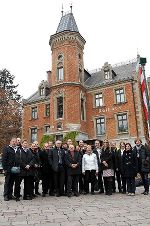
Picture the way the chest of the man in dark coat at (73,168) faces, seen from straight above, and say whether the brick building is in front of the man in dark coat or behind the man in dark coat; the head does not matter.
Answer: behind

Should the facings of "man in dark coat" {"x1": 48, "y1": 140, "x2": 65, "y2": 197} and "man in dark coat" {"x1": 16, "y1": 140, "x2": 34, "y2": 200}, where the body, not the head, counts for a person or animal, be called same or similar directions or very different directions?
same or similar directions

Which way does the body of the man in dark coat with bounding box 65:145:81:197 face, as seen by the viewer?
toward the camera

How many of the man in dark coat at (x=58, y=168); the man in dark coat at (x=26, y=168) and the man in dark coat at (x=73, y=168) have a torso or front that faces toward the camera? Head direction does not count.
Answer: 3

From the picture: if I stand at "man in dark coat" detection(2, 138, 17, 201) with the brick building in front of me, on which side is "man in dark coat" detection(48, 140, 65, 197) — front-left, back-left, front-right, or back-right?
front-right

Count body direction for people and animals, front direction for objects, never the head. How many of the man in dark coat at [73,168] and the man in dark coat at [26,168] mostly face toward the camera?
2

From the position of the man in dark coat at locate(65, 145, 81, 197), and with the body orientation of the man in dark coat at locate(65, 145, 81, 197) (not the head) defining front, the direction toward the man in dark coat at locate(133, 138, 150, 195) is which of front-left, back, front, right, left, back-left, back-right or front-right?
left

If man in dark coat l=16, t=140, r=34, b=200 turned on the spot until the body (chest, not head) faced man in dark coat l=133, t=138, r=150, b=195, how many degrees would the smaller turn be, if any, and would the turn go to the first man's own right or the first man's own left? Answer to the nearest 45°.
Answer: approximately 90° to the first man's own left

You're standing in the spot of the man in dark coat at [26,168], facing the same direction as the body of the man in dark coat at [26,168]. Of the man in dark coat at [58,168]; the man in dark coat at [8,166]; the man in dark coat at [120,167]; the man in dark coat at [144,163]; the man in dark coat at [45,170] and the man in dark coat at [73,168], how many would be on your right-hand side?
1

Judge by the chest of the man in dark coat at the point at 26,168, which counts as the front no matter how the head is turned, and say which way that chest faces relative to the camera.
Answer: toward the camera

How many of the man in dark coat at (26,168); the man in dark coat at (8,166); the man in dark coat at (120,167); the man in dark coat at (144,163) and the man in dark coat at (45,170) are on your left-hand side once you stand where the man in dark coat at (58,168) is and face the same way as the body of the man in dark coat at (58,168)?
2

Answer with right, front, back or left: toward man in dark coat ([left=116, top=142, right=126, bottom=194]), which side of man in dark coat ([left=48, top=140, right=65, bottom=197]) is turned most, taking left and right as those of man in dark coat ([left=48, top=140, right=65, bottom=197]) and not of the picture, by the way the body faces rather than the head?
left

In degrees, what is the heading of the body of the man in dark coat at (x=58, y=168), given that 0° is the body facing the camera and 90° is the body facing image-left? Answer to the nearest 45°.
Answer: approximately 0°

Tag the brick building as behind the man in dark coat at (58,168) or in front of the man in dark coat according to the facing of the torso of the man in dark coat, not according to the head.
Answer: behind

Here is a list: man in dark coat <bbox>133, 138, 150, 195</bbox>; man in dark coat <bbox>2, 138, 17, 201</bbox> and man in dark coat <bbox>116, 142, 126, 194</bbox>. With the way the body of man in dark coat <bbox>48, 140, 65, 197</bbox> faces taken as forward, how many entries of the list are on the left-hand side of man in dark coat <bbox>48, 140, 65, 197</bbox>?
2

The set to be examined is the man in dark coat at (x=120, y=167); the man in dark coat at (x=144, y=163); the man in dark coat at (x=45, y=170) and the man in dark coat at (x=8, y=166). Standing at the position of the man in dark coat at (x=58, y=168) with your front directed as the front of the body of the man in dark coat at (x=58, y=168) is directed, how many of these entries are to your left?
2

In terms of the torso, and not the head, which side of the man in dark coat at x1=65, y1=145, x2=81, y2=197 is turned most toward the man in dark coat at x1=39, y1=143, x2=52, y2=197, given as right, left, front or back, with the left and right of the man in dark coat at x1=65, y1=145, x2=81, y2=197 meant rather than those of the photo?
right
